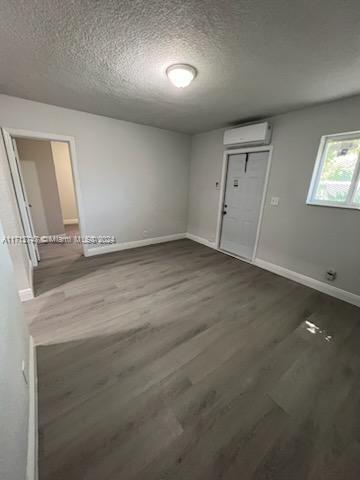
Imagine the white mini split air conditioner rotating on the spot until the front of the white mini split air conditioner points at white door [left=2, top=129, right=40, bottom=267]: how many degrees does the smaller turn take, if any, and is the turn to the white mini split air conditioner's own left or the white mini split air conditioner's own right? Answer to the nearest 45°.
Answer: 0° — it already faces it

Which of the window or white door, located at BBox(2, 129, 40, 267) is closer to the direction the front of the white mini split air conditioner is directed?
the white door

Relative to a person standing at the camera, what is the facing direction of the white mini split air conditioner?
facing the viewer and to the left of the viewer

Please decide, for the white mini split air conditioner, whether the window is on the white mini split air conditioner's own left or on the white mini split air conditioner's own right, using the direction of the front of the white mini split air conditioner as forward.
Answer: on the white mini split air conditioner's own left

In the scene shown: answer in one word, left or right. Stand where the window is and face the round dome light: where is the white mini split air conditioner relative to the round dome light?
right

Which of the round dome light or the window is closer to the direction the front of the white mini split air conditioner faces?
the round dome light

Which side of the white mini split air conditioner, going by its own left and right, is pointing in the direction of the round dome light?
front
